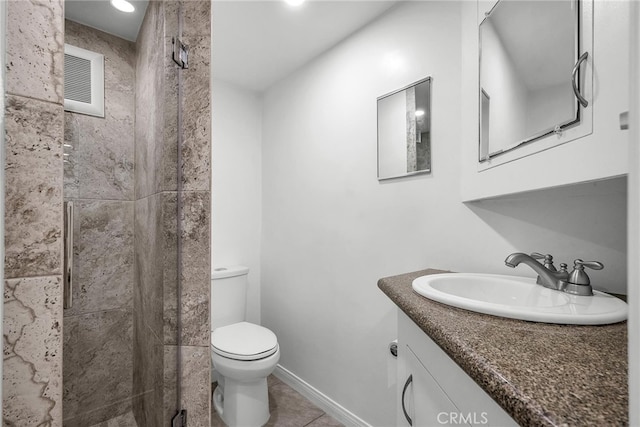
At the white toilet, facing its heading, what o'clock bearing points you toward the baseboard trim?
The baseboard trim is roughly at 10 o'clock from the white toilet.

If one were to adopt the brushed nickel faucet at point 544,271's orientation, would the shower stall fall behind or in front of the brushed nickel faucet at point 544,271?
in front

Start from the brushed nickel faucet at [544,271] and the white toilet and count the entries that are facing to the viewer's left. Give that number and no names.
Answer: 1

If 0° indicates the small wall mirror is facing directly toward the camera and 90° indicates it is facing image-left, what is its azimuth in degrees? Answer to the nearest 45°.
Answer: approximately 45°

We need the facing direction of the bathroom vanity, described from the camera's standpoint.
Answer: facing the viewer and to the left of the viewer

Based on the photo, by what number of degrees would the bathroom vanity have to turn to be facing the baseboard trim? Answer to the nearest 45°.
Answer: approximately 90° to its right

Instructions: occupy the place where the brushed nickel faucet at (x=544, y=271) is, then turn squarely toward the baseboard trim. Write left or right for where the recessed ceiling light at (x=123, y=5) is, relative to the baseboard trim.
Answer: left

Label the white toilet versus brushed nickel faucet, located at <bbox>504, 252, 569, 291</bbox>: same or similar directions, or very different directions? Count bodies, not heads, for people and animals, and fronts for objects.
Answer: very different directions

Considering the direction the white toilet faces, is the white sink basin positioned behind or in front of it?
in front

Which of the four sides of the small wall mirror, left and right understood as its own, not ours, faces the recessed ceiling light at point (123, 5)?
front

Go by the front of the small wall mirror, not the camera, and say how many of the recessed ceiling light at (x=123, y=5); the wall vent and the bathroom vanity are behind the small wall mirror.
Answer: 0

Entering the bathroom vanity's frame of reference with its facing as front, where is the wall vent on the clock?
The wall vent is roughly at 1 o'clock from the bathroom vanity.

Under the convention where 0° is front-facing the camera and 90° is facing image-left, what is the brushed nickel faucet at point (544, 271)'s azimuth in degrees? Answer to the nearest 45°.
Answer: approximately 90°
